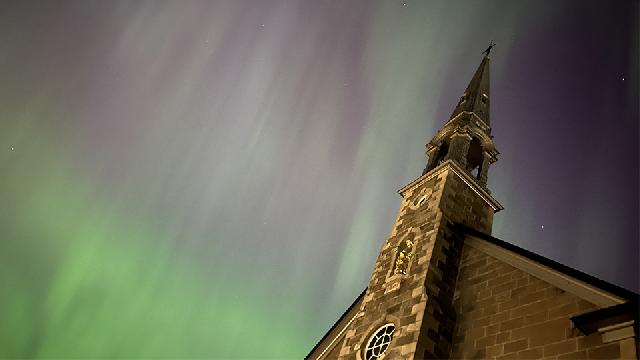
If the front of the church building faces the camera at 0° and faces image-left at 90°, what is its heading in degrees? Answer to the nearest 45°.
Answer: approximately 45°
